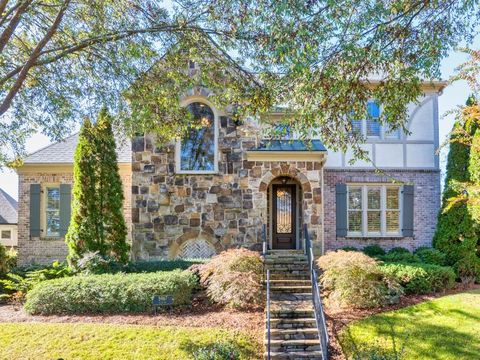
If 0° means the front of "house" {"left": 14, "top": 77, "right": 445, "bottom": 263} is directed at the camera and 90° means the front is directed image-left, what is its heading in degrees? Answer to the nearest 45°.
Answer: approximately 0°

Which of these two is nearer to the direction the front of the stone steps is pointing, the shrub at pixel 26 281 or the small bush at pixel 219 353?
the small bush

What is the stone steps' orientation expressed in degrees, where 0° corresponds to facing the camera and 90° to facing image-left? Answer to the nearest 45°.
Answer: approximately 0°

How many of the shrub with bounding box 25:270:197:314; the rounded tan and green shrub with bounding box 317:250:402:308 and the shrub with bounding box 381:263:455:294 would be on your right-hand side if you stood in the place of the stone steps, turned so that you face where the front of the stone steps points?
1

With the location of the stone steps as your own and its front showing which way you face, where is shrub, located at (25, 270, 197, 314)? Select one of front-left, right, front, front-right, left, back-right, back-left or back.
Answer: right

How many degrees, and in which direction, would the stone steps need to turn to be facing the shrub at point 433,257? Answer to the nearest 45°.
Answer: approximately 135° to its left

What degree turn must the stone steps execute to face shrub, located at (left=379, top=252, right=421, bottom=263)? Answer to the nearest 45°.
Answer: approximately 135° to its left
